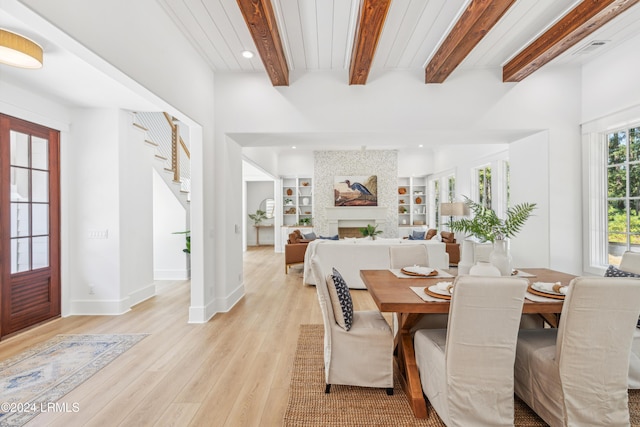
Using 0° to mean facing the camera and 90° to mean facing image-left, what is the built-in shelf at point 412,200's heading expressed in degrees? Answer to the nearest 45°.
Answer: approximately 0°

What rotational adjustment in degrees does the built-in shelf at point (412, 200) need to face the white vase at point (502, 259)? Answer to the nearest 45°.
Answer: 0° — it already faces it

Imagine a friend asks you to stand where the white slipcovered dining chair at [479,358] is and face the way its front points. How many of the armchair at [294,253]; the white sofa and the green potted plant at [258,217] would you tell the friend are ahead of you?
3

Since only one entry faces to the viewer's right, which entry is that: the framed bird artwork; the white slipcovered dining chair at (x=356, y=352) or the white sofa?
the white slipcovered dining chair

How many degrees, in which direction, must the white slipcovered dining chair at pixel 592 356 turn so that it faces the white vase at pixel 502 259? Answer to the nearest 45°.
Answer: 0° — it already faces it

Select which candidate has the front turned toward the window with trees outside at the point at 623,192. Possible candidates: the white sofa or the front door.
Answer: the front door

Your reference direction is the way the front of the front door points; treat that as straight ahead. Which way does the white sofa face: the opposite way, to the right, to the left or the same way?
to the left

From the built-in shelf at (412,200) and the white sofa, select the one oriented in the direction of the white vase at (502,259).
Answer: the built-in shelf

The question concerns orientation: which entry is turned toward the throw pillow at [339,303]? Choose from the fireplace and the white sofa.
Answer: the fireplace

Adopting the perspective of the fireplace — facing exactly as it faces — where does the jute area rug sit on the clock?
The jute area rug is roughly at 12 o'clock from the fireplace.
